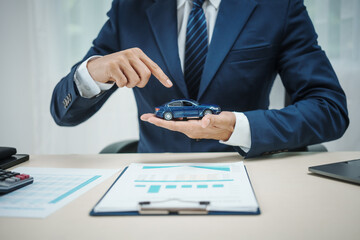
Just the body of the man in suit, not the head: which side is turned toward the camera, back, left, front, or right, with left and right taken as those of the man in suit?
front

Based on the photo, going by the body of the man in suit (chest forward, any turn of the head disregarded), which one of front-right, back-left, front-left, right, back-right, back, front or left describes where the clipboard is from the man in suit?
front

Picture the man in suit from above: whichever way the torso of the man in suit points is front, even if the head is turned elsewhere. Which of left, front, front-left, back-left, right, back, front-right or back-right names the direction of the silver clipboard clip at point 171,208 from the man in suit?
front

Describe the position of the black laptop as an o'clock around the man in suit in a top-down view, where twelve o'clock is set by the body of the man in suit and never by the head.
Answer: The black laptop is roughly at 11 o'clock from the man in suit.

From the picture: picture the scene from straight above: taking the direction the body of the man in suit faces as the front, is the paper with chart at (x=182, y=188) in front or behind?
in front

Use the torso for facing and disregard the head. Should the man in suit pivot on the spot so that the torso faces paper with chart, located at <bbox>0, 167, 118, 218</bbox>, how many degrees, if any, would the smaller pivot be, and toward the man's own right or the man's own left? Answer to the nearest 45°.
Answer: approximately 45° to the man's own right

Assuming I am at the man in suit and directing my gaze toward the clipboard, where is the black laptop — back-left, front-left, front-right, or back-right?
front-left

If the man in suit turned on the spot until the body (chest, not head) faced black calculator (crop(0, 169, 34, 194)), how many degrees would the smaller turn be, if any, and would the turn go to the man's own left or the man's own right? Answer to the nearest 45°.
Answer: approximately 45° to the man's own right
